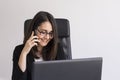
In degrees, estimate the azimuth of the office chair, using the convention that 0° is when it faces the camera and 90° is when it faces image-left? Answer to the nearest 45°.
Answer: approximately 0°

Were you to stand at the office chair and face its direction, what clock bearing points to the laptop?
The laptop is roughly at 12 o'clock from the office chair.

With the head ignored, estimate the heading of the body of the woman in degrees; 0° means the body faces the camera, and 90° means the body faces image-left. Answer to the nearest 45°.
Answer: approximately 315°
